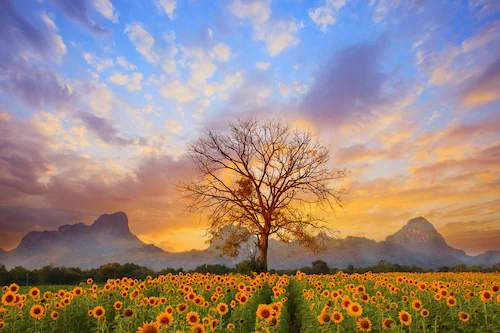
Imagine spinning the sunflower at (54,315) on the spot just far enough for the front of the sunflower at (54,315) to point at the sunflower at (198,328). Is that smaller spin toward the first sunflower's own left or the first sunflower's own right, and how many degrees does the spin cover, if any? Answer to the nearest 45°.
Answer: approximately 45° to the first sunflower's own left

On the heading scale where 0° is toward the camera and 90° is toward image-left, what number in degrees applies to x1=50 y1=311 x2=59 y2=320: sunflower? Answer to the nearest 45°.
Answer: approximately 0°

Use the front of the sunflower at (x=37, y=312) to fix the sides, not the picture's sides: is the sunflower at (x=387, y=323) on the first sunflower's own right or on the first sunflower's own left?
on the first sunflower's own left

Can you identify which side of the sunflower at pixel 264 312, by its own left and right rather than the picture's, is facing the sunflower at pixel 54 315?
right

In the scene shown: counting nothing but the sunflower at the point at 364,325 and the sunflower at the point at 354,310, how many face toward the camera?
2

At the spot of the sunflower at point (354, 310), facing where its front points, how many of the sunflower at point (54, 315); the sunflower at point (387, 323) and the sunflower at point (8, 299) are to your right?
2

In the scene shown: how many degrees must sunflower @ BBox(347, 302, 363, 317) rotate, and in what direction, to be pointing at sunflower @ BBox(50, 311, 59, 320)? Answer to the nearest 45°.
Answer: approximately 90° to its right

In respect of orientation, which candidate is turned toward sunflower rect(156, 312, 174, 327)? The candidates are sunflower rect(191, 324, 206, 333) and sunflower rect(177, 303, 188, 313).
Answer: sunflower rect(177, 303, 188, 313)

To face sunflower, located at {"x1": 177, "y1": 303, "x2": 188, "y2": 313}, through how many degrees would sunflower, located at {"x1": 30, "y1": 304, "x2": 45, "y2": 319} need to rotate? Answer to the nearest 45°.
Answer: approximately 45° to its left

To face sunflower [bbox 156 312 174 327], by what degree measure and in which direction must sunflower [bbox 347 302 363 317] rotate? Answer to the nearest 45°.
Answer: approximately 45° to its right

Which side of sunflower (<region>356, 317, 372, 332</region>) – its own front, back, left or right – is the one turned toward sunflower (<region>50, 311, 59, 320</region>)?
right
